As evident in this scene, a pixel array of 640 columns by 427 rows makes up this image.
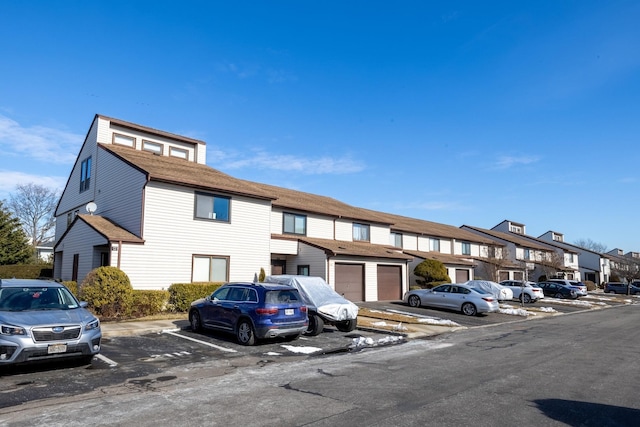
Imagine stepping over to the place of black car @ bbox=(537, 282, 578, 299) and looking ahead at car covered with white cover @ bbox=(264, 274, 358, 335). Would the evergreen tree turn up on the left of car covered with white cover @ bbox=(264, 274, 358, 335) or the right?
right

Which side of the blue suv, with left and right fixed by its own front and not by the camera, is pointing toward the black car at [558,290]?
right

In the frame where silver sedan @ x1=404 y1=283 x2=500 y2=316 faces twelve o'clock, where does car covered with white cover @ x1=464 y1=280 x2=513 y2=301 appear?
The car covered with white cover is roughly at 2 o'clock from the silver sedan.

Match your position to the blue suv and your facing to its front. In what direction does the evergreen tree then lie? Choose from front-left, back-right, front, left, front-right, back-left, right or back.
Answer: front

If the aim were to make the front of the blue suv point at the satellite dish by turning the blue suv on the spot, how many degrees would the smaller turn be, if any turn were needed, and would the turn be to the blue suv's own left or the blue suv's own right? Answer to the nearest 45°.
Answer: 0° — it already faces it

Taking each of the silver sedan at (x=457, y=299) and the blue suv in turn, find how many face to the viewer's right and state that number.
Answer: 0

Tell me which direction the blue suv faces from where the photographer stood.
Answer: facing away from the viewer and to the left of the viewer

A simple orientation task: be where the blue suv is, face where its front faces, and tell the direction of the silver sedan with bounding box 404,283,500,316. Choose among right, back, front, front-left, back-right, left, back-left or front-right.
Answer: right

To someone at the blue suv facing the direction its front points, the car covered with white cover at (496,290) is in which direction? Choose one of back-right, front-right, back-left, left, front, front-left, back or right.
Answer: right

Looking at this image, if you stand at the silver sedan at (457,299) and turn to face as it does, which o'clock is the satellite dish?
The satellite dish is roughly at 10 o'clock from the silver sedan.

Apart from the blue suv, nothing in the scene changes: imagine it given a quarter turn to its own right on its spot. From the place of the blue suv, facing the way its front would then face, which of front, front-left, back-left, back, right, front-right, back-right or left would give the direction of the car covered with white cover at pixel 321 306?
front

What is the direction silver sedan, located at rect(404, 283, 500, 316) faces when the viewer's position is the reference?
facing away from the viewer and to the left of the viewer
